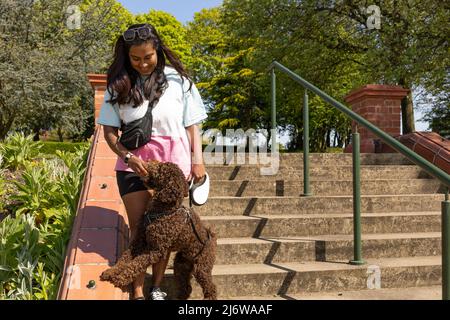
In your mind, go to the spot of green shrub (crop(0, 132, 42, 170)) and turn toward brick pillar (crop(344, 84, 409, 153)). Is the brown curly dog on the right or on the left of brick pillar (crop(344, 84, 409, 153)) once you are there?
right

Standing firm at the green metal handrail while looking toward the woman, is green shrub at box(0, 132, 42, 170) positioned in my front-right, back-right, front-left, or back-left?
front-right

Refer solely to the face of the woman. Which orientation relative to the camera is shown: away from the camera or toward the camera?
toward the camera

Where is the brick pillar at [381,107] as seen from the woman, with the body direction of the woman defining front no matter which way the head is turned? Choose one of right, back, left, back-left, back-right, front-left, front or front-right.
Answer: back-left

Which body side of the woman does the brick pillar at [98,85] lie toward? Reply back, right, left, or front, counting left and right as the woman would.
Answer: back

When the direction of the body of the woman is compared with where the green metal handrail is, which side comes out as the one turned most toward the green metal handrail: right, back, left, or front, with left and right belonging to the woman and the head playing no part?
left

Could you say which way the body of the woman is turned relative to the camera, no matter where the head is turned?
toward the camera
